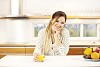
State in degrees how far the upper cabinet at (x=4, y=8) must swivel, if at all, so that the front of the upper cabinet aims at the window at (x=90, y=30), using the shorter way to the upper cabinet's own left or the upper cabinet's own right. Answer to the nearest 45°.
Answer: approximately 90° to the upper cabinet's own left

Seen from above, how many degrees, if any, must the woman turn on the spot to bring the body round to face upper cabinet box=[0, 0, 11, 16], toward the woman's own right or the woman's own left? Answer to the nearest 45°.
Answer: approximately 135° to the woman's own right

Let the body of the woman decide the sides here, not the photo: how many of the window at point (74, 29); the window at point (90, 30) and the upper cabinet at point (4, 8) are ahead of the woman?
0

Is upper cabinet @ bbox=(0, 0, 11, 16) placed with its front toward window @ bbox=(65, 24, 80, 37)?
no

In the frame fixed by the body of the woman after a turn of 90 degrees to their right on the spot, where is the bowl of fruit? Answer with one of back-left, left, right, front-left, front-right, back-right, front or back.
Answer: back-left

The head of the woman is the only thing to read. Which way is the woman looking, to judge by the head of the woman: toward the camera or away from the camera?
toward the camera

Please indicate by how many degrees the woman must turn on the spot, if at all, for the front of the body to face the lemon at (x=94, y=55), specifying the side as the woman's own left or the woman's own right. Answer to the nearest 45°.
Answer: approximately 45° to the woman's own left

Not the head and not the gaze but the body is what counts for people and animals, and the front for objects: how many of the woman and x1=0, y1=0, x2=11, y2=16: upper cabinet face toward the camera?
2

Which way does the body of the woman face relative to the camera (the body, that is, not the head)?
toward the camera

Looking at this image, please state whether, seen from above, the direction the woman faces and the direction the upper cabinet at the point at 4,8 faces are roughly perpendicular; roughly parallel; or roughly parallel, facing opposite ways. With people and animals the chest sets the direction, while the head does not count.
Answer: roughly parallel

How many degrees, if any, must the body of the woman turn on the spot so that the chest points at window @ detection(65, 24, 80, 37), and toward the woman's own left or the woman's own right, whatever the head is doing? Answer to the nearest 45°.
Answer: approximately 180°

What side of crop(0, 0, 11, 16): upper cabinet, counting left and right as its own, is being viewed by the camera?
front

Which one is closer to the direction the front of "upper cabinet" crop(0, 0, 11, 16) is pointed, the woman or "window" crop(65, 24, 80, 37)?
the woman

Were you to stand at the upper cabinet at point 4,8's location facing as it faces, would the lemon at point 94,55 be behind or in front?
in front
